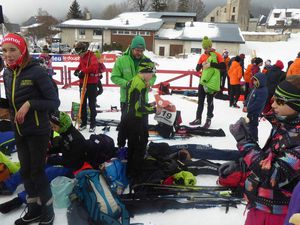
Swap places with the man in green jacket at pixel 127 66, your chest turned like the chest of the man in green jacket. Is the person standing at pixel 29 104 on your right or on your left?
on your right

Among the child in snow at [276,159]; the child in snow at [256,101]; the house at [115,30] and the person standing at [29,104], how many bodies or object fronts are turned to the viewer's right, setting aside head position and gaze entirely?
0

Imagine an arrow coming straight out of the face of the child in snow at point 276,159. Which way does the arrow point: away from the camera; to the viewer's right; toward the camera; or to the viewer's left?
to the viewer's left

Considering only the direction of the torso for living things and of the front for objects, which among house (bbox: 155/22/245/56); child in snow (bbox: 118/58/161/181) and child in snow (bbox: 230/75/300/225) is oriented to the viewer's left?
child in snow (bbox: 230/75/300/225)

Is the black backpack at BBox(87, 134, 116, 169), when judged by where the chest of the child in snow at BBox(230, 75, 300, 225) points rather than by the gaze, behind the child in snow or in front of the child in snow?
in front

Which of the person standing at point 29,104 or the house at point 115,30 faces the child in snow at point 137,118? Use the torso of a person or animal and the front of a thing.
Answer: the house

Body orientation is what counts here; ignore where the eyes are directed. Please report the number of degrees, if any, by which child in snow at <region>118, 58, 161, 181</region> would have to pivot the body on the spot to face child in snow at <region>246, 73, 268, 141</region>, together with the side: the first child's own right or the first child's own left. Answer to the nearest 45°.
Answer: approximately 45° to the first child's own left

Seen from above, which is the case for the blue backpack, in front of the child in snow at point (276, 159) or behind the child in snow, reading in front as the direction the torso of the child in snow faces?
in front

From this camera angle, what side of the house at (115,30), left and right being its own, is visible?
front

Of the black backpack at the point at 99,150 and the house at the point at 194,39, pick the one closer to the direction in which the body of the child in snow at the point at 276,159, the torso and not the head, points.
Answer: the black backpack

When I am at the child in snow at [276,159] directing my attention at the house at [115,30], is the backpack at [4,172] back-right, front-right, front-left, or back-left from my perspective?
front-left
